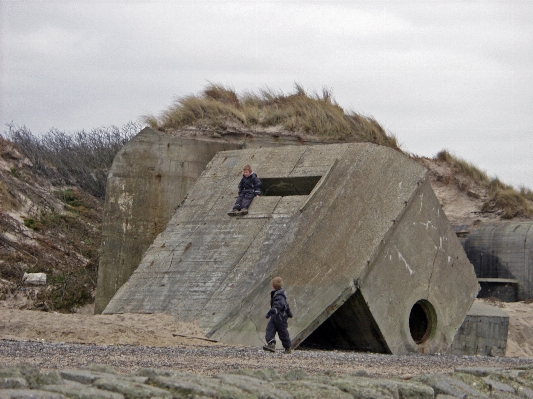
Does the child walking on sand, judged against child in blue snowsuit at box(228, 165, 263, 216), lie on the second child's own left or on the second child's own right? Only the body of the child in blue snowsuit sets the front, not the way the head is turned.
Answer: on the second child's own left

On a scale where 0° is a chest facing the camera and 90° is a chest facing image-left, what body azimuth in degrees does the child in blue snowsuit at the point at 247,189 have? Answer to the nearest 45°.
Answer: approximately 45°
